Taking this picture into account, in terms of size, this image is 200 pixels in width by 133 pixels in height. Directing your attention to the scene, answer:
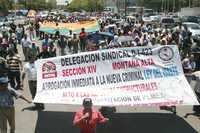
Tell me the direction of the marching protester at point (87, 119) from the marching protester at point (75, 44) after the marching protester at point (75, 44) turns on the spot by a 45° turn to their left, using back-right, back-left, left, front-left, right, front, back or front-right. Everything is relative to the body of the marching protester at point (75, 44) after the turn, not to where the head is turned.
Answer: front-right

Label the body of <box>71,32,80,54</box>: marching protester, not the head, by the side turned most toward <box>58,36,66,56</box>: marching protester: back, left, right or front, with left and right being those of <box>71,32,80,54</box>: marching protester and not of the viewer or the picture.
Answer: right

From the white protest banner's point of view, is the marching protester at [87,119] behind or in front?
in front

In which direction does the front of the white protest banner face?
toward the camera

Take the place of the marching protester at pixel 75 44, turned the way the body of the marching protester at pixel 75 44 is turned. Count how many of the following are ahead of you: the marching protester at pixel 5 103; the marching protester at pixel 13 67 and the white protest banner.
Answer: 3

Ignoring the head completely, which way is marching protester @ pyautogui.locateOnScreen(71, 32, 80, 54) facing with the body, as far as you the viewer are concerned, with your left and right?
facing the viewer

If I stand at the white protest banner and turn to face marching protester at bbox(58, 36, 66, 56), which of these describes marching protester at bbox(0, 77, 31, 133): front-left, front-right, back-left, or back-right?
back-left

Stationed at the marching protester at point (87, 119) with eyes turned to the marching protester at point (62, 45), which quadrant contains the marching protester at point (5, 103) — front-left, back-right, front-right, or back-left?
front-left

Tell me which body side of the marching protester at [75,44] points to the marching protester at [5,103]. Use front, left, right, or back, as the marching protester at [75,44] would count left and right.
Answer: front

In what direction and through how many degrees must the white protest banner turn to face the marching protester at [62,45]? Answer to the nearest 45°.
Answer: approximately 180°

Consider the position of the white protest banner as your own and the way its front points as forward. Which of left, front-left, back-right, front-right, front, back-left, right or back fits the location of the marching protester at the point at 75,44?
back

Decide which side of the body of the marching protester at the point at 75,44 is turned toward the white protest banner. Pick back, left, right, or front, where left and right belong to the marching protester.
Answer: front

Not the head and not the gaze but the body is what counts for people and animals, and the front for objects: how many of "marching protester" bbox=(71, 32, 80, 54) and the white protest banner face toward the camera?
2
